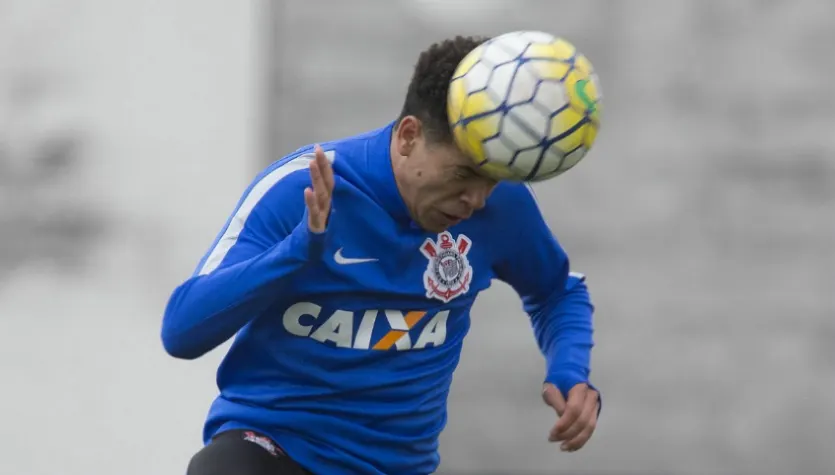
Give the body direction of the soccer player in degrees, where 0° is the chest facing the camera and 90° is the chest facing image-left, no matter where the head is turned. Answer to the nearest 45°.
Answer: approximately 315°
